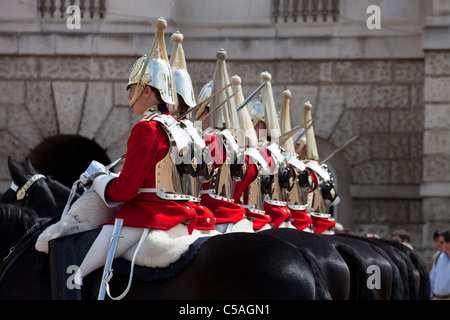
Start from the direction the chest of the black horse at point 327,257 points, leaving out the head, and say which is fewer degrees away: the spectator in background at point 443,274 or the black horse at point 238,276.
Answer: the black horse

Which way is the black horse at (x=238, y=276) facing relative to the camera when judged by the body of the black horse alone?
to the viewer's left

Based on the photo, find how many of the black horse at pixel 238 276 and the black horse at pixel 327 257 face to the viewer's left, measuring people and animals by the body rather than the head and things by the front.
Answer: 2

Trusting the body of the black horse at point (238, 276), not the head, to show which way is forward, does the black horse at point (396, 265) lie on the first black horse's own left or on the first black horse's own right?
on the first black horse's own right

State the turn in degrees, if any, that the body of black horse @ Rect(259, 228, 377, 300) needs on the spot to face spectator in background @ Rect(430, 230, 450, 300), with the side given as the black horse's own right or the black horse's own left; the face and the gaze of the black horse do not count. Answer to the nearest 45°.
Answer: approximately 90° to the black horse's own right

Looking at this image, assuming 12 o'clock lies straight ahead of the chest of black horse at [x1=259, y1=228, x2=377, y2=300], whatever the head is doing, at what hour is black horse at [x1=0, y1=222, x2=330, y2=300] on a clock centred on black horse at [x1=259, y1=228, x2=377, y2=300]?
black horse at [x1=0, y1=222, x2=330, y2=300] is roughly at 10 o'clock from black horse at [x1=259, y1=228, x2=377, y2=300].

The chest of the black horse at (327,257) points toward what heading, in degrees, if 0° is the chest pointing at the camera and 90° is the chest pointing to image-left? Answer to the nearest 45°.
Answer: approximately 90°
